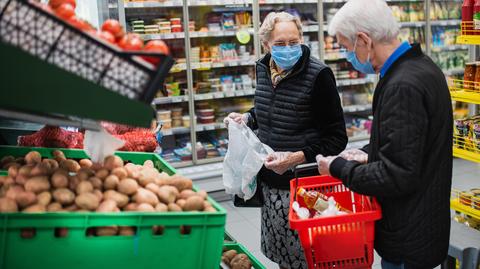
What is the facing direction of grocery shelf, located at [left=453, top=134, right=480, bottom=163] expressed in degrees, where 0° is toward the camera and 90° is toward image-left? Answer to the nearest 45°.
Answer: approximately 45°

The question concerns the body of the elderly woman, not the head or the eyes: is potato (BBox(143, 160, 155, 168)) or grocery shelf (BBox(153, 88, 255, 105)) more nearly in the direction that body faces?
the potato

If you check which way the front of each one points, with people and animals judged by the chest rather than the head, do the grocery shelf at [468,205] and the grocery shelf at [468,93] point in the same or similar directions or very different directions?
same or similar directions

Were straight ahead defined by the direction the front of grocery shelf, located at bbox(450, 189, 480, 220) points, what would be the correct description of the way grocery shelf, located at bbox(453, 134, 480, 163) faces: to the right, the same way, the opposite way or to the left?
the same way

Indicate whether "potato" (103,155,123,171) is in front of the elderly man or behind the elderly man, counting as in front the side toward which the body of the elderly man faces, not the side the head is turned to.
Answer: in front

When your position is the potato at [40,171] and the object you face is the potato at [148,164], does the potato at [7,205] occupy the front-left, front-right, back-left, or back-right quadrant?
back-right

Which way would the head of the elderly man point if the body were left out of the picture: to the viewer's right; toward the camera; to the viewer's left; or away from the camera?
to the viewer's left

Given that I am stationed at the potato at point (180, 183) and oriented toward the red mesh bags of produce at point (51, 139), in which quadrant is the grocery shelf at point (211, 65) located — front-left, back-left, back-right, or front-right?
front-right

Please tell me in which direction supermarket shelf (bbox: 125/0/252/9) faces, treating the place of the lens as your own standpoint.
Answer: facing the viewer

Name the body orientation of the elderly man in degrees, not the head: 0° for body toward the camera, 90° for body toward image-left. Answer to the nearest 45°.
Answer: approximately 90°

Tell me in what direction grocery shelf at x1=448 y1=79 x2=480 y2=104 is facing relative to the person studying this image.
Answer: facing the viewer and to the left of the viewer

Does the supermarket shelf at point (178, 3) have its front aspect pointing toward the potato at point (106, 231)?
yes

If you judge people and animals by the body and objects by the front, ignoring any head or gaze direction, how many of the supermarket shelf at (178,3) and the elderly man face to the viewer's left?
1

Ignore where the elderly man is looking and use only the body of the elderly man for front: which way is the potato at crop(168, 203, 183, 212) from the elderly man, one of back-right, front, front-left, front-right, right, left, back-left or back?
front-left

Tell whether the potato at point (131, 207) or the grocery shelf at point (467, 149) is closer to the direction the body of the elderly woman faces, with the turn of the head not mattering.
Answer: the potato

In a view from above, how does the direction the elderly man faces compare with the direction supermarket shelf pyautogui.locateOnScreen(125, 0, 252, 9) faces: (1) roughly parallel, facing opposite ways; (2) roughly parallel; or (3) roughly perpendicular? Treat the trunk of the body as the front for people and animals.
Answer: roughly perpendicular
